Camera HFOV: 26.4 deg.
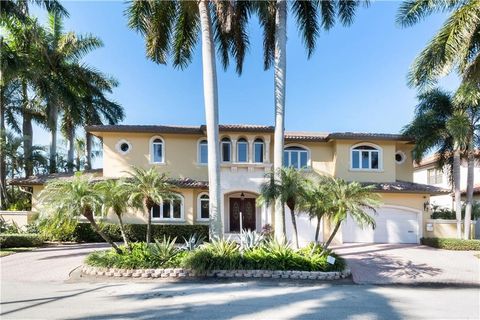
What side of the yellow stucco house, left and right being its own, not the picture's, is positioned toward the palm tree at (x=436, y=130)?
left

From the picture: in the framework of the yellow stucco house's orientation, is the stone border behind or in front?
in front

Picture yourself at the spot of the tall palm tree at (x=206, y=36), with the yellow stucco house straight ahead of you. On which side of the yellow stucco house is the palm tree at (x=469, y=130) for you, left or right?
right

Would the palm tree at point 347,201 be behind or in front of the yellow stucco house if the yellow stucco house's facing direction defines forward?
in front

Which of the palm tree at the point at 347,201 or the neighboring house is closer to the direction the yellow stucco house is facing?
the palm tree

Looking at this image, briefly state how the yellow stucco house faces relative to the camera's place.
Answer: facing the viewer

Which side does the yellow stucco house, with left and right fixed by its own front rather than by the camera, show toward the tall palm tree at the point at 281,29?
front

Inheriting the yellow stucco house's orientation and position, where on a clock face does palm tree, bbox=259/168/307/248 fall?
The palm tree is roughly at 12 o'clock from the yellow stucco house.
